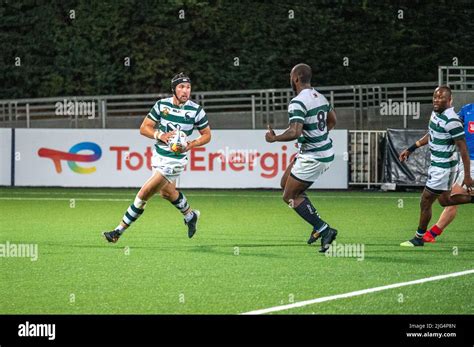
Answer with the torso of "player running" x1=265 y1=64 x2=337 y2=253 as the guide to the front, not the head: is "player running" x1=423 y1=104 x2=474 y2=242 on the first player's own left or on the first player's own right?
on the first player's own right

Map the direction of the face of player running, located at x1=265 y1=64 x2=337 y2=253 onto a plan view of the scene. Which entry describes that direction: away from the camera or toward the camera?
away from the camera

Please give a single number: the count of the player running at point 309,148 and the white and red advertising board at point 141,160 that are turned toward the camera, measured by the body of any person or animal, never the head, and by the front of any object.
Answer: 1

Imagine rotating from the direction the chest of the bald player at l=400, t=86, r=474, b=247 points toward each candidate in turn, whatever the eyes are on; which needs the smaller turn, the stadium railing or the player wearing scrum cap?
the player wearing scrum cap

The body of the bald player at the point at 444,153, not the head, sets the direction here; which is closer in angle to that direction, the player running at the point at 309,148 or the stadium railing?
the player running

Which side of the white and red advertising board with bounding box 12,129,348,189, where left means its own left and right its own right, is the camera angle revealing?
front

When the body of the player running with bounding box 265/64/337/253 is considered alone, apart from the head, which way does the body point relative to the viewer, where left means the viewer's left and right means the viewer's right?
facing away from the viewer and to the left of the viewer

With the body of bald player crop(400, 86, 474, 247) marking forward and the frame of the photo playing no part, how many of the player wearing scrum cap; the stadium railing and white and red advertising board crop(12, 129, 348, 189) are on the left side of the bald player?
0

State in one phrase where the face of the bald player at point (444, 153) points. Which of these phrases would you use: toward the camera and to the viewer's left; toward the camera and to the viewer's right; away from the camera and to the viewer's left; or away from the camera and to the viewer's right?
toward the camera and to the viewer's left

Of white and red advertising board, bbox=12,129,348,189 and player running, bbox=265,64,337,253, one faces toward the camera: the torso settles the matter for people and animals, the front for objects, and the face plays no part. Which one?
the white and red advertising board

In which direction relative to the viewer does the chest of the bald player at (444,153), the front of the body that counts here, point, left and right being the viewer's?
facing the viewer and to the left of the viewer

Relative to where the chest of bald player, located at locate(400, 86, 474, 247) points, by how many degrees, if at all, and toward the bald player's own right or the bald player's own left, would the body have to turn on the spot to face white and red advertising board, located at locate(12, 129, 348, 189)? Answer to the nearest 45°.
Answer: approximately 90° to the bald player's own right

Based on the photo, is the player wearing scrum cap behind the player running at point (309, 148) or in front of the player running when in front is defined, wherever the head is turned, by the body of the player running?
in front

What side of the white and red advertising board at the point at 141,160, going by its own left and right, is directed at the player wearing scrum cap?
front

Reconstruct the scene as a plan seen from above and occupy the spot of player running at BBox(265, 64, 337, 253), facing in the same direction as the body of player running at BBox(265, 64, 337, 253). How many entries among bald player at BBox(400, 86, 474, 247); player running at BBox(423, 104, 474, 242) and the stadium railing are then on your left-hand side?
0
